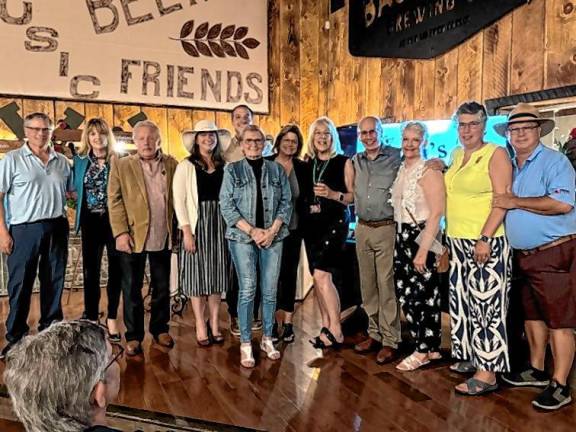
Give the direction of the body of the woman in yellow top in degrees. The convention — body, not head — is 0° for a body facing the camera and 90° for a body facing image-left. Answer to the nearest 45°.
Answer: approximately 45°

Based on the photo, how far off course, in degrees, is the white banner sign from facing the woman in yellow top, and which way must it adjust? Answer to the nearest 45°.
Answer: approximately 45° to its left

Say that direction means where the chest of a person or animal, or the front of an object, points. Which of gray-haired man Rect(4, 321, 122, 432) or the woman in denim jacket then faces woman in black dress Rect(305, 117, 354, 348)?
the gray-haired man

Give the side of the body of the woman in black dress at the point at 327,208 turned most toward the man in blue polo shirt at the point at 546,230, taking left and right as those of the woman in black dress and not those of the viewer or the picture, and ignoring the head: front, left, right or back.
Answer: left

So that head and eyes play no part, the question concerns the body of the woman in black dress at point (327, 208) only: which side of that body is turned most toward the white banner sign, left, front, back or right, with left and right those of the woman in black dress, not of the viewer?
right

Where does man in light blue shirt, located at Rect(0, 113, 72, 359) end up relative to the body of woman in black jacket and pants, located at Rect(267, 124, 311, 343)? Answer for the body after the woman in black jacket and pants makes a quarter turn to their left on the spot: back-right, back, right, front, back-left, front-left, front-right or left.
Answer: back

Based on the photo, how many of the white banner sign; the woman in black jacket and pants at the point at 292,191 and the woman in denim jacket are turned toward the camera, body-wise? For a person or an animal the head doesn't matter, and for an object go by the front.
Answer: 3

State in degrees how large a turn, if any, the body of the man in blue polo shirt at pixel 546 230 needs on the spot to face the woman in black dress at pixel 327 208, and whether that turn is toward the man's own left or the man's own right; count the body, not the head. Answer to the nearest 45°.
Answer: approximately 45° to the man's own right
